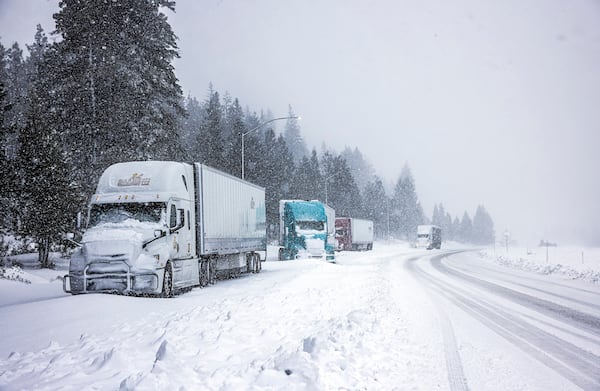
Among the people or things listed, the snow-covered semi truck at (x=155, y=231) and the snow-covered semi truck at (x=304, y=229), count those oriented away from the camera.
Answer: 0

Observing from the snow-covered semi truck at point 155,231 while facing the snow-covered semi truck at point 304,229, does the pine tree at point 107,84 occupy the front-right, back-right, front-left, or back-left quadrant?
front-left

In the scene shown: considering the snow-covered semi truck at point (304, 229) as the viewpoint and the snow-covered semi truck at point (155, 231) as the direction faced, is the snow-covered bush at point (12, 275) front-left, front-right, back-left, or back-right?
front-right

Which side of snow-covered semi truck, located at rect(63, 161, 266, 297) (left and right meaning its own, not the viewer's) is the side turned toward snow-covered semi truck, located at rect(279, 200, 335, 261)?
back

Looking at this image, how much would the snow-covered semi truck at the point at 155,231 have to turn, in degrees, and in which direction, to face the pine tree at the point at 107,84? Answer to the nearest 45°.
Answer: approximately 135° to its right

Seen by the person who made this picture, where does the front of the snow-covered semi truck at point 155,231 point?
facing the viewer and to the left of the viewer

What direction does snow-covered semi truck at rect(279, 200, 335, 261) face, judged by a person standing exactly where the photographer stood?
facing the viewer and to the right of the viewer

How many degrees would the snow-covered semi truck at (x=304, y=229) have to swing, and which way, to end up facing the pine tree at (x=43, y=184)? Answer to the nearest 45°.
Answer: approximately 90° to its right
